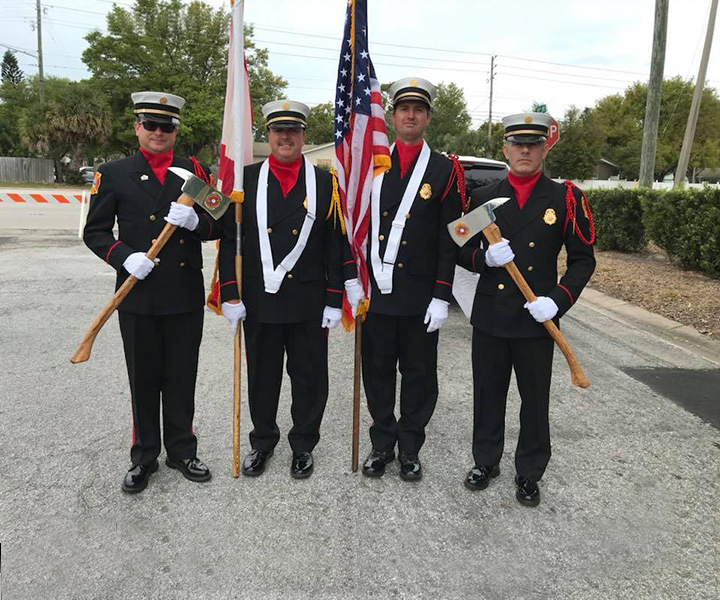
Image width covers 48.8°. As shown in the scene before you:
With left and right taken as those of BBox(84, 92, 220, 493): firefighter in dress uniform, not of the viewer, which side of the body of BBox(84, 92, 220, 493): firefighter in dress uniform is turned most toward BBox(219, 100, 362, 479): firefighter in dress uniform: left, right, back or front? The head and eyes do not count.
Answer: left

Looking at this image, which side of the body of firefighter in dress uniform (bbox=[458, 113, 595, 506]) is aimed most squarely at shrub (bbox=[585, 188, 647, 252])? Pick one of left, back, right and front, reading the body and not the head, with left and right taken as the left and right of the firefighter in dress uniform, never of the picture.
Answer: back

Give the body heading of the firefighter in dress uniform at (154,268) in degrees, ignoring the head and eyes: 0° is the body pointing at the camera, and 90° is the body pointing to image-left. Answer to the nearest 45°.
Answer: approximately 0°

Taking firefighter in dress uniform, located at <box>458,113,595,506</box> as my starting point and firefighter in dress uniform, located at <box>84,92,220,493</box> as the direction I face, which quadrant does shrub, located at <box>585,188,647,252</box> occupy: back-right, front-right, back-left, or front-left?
back-right

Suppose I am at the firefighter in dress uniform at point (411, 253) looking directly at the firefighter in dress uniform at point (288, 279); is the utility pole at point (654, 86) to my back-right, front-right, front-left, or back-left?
back-right
